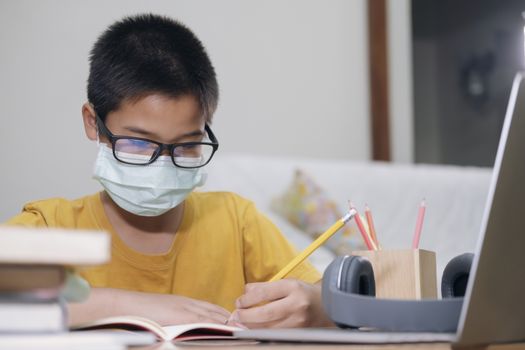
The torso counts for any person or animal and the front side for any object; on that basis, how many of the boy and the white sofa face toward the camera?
2

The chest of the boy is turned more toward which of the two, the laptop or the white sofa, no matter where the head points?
the laptop

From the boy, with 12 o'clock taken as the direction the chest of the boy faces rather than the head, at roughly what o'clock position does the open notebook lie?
The open notebook is roughly at 12 o'clock from the boy.

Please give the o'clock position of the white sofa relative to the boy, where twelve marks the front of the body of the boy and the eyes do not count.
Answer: The white sofa is roughly at 7 o'clock from the boy.

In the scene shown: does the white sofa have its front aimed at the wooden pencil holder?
yes

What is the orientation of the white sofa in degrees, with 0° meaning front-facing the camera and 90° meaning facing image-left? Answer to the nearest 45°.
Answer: approximately 0°

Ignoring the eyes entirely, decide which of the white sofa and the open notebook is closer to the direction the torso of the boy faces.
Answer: the open notebook
